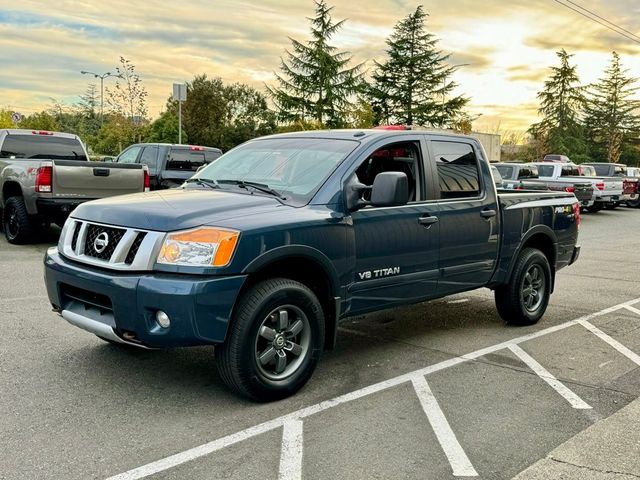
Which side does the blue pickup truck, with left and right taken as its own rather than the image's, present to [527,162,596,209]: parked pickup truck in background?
back

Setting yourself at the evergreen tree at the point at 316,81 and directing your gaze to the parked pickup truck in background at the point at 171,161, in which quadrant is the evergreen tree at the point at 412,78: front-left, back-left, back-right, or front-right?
back-left

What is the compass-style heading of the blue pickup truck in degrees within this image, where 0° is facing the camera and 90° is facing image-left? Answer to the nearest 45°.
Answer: approximately 45°

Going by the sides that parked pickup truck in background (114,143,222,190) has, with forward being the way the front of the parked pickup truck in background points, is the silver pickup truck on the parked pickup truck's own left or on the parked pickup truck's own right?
on the parked pickup truck's own left

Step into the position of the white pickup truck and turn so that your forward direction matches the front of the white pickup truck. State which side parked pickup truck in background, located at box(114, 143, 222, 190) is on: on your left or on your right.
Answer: on your left

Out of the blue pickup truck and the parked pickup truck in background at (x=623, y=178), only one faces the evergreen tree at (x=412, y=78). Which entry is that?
the parked pickup truck in background

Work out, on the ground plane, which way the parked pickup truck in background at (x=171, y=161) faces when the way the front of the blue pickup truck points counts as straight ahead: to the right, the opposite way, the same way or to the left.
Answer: to the right

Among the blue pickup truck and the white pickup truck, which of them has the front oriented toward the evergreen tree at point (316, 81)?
the white pickup truck

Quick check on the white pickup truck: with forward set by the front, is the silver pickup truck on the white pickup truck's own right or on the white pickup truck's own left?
on the white pickup truck's own left

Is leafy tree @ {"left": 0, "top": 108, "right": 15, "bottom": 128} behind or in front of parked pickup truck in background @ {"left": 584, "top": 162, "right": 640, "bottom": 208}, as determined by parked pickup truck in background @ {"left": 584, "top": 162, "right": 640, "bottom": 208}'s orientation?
in front

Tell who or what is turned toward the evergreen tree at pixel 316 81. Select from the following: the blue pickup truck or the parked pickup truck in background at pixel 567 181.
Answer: the parked pickup truck in background

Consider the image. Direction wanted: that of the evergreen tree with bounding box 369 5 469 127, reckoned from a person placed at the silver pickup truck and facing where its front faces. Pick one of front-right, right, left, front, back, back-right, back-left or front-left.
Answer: right

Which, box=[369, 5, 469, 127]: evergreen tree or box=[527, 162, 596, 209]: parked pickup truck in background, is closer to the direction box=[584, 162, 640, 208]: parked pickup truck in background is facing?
the evergreen tree

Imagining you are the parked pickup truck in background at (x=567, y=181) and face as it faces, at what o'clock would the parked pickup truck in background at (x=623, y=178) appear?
the parked pickup truck in background at (x=623, y=178) is roughly at 2 o'clock from the parked pickup truck in background at (x=567, y=181).

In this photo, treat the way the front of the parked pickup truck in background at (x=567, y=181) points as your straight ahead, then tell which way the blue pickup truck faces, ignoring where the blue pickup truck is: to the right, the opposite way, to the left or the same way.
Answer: to the left
